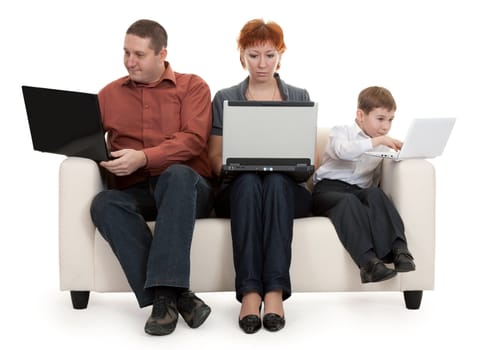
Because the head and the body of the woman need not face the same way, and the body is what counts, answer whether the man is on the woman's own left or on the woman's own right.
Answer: on the woman's own right

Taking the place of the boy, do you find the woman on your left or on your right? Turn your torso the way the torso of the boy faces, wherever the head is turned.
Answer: on your right

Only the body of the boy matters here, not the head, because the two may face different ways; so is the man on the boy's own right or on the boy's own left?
on the boy's own right

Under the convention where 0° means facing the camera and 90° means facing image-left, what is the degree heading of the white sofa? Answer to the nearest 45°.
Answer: approximately 0°

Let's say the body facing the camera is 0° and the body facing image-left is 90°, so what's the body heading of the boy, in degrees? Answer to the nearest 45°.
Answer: approximately 315°
